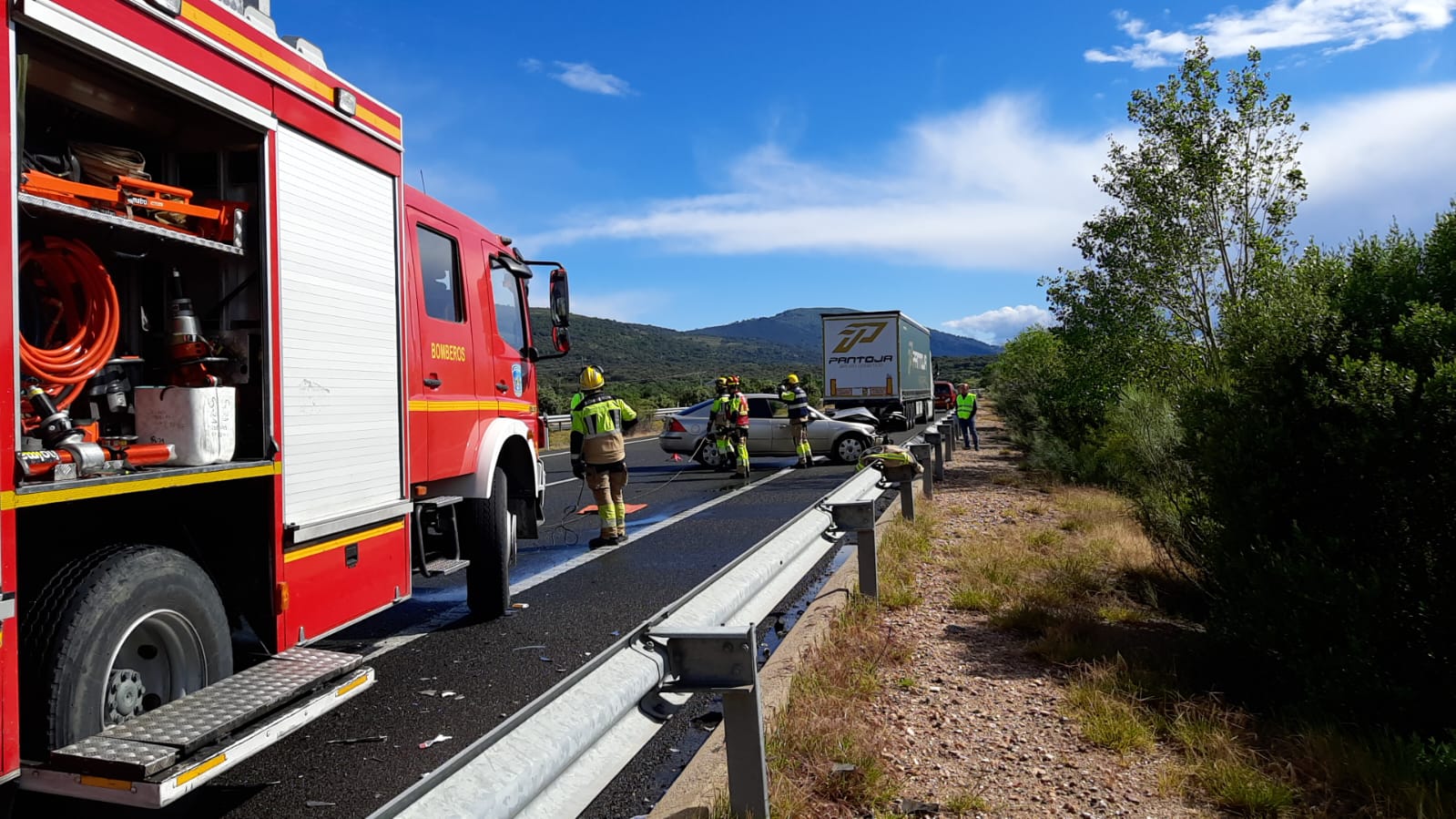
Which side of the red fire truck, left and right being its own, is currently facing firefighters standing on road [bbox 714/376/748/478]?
front

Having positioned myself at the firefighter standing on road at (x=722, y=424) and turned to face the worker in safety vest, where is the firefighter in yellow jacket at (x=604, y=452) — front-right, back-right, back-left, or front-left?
back-right

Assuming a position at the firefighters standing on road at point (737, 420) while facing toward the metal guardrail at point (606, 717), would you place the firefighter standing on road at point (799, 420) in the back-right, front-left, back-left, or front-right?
back-left

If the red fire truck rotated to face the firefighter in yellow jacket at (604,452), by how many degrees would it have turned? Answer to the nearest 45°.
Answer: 0° — it already faces them

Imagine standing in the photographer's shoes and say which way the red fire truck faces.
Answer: facing away from the viewer and to the right of the viewer

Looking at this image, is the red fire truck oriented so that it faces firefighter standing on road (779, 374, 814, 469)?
yes

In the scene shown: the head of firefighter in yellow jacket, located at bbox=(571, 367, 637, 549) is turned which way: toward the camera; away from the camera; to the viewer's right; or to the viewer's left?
away from the camera
